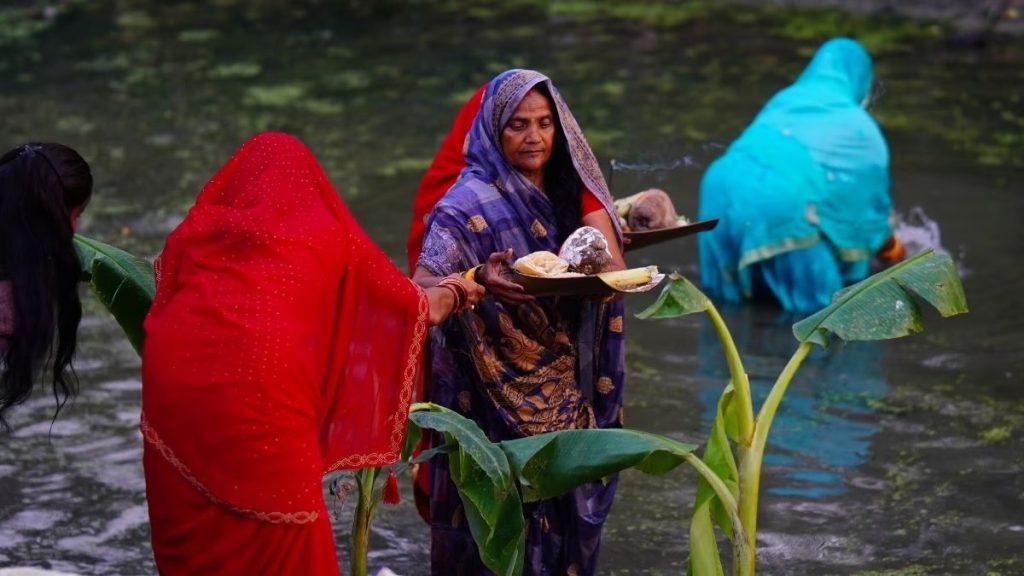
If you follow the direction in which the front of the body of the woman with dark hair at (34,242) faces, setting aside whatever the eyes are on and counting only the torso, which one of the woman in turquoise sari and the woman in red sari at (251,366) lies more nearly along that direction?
the woman in turquoise sari

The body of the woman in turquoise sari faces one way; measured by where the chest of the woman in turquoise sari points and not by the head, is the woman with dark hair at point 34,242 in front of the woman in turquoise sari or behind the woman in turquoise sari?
behind

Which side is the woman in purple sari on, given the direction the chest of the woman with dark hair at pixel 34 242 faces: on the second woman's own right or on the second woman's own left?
on the second woman's own right

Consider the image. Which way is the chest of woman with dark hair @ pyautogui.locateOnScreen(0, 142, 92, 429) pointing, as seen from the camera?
away from the camera

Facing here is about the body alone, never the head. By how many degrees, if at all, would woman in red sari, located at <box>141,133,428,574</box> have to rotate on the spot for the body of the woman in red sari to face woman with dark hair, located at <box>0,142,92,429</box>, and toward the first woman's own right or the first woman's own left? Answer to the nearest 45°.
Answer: approximately 135° to the first woman's own left

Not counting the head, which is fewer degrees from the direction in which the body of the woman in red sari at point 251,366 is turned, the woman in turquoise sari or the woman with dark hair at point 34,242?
the woman in turquoise sari

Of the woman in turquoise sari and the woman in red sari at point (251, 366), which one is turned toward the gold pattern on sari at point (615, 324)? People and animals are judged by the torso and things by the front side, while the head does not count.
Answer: the woman in red sari

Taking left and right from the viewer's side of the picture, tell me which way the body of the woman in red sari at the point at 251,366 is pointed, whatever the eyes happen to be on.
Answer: facing away from the viewer and to the right of the viewer

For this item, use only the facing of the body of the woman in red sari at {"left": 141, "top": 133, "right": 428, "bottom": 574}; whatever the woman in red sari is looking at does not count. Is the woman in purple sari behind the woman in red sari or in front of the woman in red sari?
in front

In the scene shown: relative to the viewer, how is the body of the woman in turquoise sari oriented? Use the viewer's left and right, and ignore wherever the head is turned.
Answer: facing away from the viewer and to the right of the viewer
